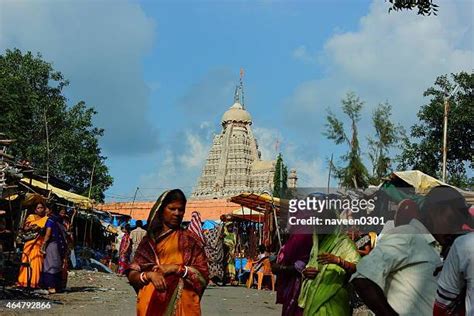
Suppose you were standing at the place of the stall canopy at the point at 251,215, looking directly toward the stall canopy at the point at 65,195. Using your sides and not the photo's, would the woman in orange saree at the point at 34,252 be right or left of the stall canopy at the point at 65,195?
left

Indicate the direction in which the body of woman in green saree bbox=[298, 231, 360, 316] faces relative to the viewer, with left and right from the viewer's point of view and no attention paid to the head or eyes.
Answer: facing the viewer and to the left of the viewer

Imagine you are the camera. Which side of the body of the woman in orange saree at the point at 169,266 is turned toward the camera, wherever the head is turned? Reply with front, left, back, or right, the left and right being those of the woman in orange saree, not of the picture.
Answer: front

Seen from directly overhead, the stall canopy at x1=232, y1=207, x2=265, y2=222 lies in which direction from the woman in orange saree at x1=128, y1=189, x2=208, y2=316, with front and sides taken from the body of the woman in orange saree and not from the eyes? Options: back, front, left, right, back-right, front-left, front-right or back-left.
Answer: back

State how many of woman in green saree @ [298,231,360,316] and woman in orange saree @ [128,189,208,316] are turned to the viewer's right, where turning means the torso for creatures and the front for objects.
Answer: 0

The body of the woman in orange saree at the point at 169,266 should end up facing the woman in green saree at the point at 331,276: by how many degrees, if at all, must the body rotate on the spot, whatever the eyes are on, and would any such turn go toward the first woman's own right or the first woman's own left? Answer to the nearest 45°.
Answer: approximately 90° to the first woman's own left

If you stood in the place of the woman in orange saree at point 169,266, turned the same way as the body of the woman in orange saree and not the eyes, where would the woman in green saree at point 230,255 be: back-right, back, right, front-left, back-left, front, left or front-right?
back

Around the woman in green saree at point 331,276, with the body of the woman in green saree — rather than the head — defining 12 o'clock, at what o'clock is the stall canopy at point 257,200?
The stall canopy is roughly at 4 o'clock from the woman in green saree.

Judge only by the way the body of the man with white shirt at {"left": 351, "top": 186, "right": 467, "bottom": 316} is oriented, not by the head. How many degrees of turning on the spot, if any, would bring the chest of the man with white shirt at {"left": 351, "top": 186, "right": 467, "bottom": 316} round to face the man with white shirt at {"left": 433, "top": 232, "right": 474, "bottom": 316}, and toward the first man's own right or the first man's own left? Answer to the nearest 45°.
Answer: approximately 45° to the first man's own right

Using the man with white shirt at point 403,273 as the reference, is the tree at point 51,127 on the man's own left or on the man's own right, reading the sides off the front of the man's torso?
on the man's own left

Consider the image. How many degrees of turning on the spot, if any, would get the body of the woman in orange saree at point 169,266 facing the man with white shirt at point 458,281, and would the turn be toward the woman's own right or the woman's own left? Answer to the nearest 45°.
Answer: approximately 45° to the woman's own left

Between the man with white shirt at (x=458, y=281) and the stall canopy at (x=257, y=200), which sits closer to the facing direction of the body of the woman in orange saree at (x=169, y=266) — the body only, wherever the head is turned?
the man with white shirt
